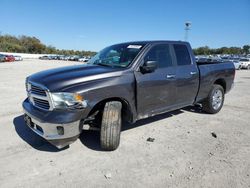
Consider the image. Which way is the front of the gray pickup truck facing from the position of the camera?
facing the viewer and to the left of the viewer
